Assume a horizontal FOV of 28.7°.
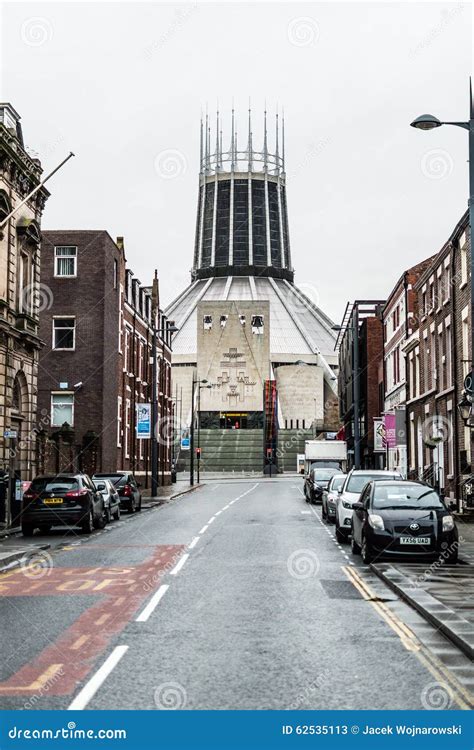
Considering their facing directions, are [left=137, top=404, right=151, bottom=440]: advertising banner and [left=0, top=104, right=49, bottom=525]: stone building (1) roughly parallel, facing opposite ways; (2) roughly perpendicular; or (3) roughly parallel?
roughly perpendicular

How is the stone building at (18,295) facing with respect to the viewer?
to the viewer's right

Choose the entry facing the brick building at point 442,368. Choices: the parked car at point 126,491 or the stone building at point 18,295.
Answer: the stone building at point 18,295

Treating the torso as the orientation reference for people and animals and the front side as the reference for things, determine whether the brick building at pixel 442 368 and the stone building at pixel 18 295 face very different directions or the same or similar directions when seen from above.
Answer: very different directions

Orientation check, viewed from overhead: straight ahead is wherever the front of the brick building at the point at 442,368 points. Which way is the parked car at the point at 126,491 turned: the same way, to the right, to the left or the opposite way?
to the right

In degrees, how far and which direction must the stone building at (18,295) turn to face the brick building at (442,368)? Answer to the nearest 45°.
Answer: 0° — it already faces it

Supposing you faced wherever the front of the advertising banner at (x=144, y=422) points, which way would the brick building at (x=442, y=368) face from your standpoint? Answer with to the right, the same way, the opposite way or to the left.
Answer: to the right

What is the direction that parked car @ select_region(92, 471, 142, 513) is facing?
away from the camera

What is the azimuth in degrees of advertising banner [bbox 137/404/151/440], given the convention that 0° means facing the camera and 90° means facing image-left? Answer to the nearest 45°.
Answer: approximately 0°

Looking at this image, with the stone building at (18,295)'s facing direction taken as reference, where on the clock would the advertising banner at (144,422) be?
The advertising banner is roughly at 10 o'clock from the stone building.

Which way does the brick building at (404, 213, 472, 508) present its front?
to the viewer's left

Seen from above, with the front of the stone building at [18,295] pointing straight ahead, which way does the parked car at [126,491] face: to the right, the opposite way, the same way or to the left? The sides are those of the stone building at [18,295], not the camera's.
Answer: to the left

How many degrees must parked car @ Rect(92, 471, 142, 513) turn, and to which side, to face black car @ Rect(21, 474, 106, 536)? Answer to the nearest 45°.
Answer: approximately 180°

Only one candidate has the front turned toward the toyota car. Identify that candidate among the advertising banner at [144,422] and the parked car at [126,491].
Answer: the advertising banner
